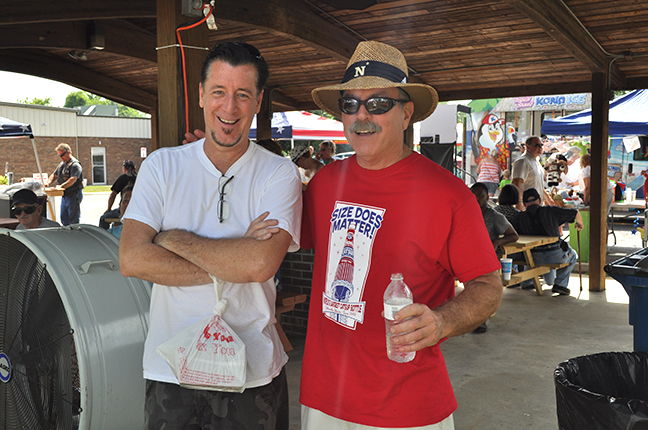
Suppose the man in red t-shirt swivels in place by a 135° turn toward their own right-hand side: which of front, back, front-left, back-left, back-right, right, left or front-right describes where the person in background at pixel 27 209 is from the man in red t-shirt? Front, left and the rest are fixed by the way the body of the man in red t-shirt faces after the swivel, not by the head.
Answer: front-left

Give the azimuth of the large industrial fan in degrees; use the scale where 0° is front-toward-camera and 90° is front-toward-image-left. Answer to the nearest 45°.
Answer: approximately 45°

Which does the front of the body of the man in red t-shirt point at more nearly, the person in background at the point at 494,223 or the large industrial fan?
the large industrial fan

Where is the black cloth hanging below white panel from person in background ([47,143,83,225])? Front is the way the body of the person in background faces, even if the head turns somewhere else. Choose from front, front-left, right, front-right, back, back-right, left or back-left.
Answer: back-left

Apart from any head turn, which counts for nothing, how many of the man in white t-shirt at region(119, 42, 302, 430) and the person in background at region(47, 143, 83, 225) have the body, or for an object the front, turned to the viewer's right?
0

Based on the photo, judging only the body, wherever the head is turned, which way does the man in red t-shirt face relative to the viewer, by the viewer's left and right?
facing the viewer and to the left of the viewer

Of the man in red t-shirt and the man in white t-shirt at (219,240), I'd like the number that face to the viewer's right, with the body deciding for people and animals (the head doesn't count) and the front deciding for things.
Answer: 0

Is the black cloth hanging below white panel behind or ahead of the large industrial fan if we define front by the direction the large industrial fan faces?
behind

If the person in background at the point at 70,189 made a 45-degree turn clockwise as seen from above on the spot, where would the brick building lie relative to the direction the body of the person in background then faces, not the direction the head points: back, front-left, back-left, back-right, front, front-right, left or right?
right

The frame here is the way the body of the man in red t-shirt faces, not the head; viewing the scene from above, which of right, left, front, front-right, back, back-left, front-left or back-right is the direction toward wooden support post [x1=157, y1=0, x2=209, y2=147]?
right

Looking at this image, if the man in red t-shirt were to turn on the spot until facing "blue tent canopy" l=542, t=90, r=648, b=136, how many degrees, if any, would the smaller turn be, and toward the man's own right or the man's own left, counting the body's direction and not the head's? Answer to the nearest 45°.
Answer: approximately 180°

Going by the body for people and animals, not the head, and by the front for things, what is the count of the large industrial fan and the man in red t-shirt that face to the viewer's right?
0
